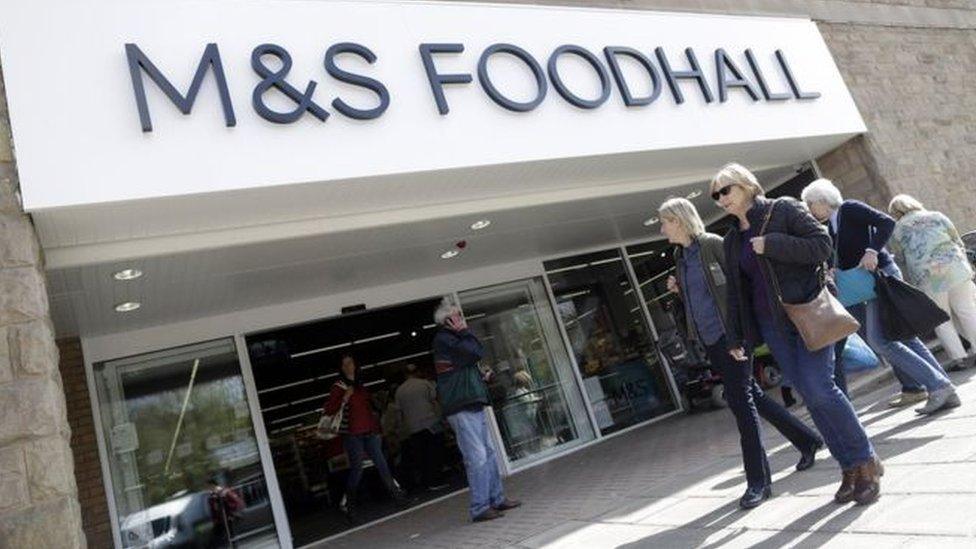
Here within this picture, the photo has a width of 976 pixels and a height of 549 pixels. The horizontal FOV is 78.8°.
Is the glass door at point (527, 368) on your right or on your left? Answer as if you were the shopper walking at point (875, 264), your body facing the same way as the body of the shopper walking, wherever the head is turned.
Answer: on your right

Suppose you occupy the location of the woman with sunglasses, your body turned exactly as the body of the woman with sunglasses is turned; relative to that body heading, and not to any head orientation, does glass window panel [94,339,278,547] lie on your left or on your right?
on your right

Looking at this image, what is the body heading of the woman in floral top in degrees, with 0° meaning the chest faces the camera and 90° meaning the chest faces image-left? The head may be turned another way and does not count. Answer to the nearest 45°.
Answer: approximately 135°

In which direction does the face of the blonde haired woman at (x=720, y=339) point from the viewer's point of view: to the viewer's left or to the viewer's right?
to the viewer's left

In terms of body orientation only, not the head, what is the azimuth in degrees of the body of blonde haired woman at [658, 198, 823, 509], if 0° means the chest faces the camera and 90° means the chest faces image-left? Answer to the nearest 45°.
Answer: approximately 45°

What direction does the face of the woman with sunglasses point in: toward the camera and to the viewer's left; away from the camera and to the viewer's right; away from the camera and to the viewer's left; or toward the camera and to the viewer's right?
toward the camera and to the viewer's left

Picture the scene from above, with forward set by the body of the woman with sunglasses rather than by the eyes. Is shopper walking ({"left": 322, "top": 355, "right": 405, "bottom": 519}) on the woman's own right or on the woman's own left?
on the woman's own right

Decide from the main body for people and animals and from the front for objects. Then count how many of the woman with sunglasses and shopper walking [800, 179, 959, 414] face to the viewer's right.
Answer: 0

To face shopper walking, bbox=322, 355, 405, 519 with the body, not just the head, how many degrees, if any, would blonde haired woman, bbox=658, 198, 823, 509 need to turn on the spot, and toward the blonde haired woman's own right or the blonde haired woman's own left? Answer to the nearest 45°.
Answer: approximately 90° to the blonde haired woman's own right

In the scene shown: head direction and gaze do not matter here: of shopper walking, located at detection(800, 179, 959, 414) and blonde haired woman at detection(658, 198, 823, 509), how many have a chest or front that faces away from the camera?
0
